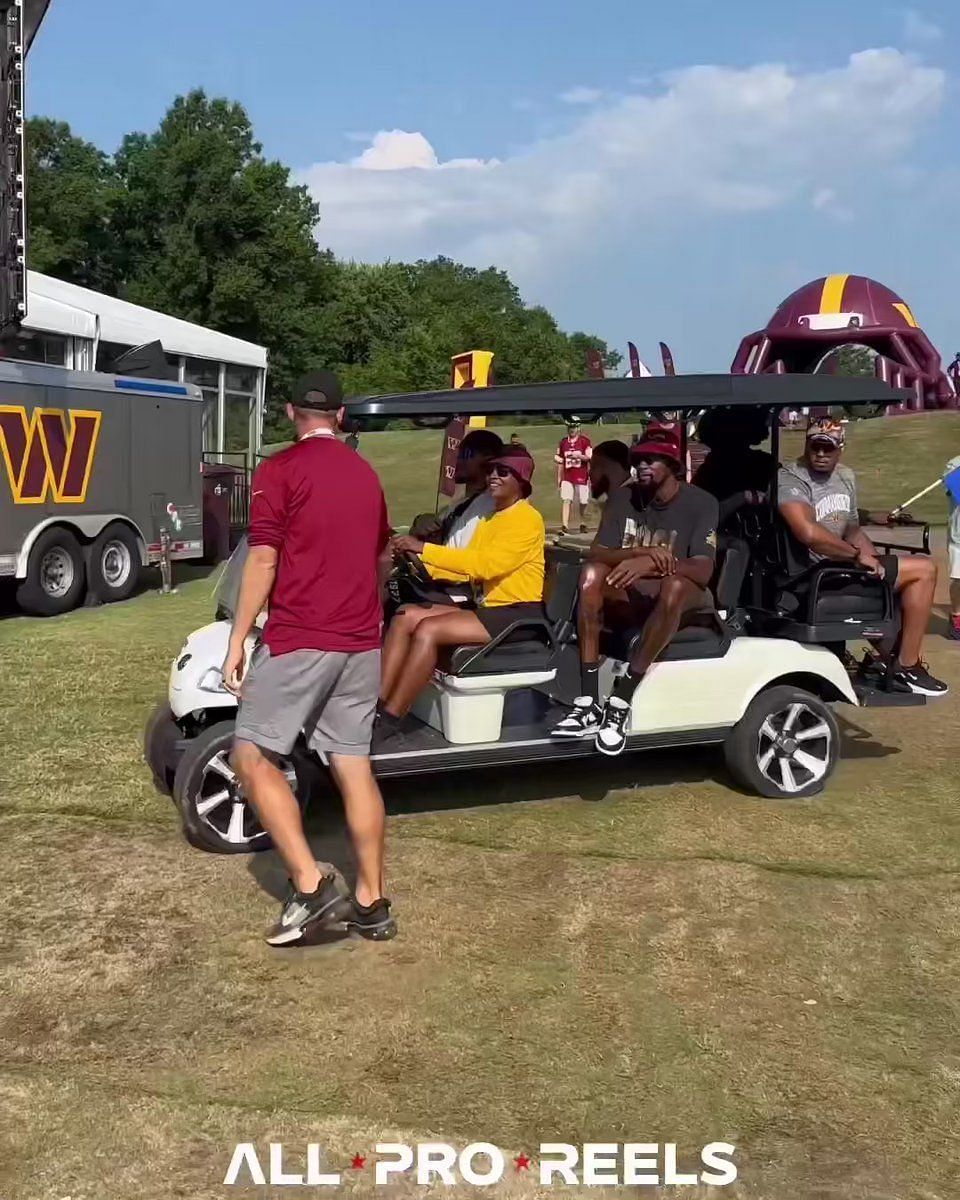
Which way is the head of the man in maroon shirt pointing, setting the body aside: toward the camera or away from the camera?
away from the camera

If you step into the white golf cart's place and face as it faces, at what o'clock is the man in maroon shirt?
The man in maroon shirt is roughly at 10 o'clock from the white golf cart.

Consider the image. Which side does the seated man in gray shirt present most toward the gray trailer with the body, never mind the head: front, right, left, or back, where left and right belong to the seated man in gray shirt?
back

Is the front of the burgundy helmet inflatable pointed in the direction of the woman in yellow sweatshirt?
yes

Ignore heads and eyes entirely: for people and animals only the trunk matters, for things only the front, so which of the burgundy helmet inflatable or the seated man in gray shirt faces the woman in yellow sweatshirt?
the burgundy helmet inflatable

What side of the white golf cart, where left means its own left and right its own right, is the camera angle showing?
left

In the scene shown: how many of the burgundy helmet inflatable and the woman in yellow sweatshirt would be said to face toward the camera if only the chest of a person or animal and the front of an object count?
1

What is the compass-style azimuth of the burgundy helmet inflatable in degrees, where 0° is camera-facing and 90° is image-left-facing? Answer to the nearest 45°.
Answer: approximately 0°
